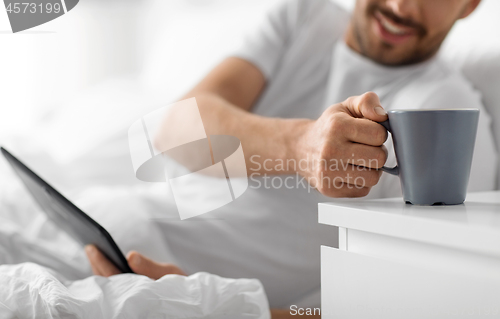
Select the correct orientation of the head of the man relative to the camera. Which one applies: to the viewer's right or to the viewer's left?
to the viewer's left

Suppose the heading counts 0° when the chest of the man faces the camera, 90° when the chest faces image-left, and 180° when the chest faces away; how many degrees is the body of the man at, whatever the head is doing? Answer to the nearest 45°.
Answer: approximately 0°
